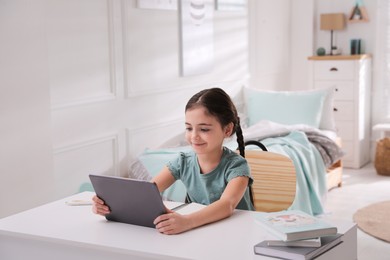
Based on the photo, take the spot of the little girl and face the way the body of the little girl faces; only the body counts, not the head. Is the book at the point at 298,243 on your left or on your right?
on your left

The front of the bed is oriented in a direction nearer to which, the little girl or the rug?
the little girl

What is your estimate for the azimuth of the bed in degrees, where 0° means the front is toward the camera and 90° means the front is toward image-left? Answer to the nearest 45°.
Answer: approximately 45°

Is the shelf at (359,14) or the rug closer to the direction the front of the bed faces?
the rug

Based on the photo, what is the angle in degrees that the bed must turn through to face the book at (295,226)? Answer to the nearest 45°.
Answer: approximately 45° to its left

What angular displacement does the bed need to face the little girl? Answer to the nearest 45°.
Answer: approximately 45° to its left

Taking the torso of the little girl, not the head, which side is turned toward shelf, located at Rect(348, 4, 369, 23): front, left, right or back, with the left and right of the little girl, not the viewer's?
back

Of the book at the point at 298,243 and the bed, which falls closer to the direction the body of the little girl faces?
the book

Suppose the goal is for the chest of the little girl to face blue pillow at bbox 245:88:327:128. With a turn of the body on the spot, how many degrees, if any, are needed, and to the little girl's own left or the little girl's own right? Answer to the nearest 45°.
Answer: approximately 135° to the little girl's own right

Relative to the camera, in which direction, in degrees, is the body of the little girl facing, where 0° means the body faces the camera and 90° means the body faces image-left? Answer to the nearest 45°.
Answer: approximately 45°

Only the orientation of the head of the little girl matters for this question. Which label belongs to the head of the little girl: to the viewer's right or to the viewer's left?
to the viewer's left
